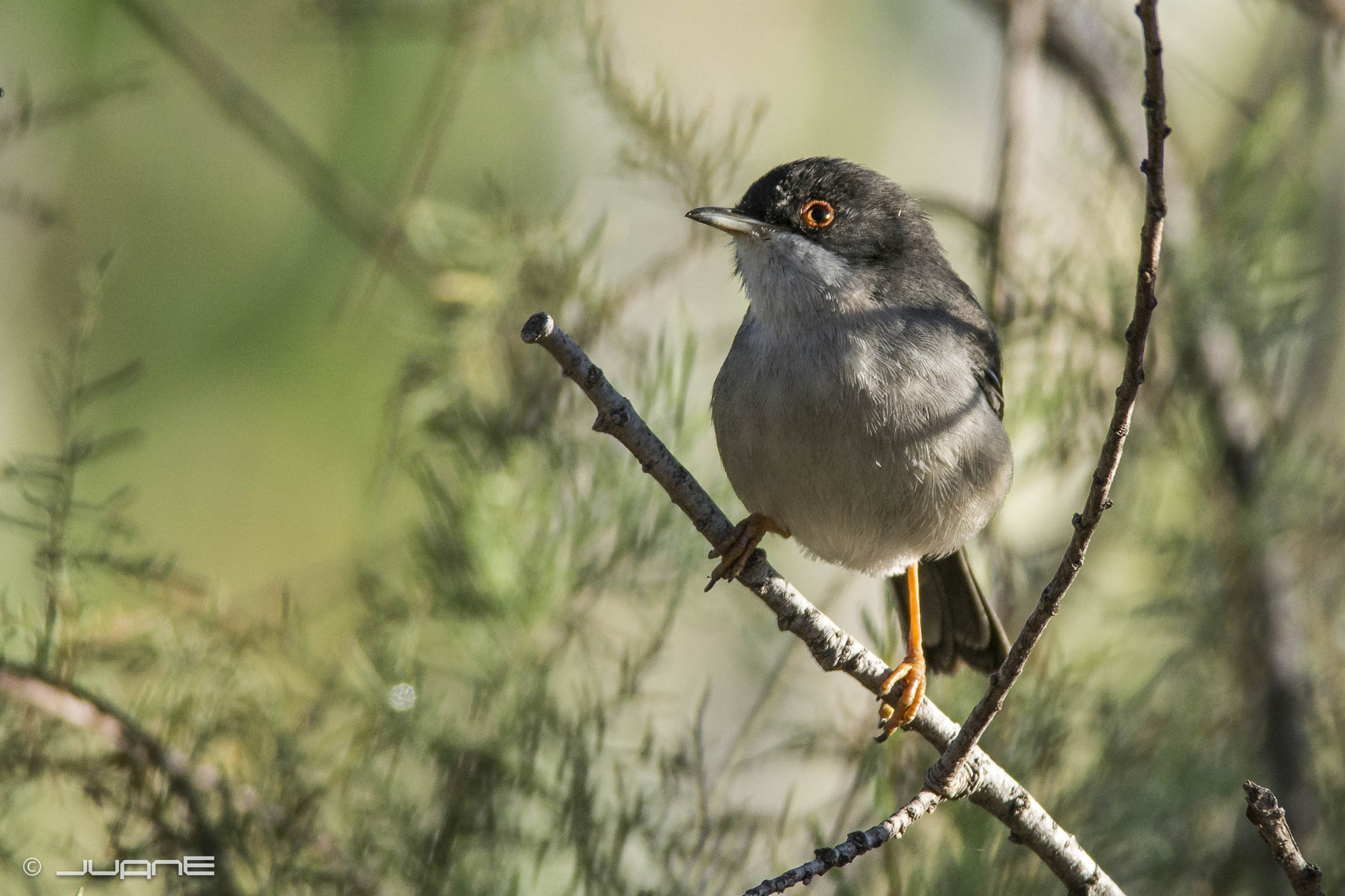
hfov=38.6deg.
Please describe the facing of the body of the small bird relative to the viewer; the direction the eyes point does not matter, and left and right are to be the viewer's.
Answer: facing the viewer and to the left of the viewer

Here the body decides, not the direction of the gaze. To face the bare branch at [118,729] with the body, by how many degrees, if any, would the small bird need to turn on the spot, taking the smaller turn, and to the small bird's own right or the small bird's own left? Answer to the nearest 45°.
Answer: approximately 45° to the small bird's own right
